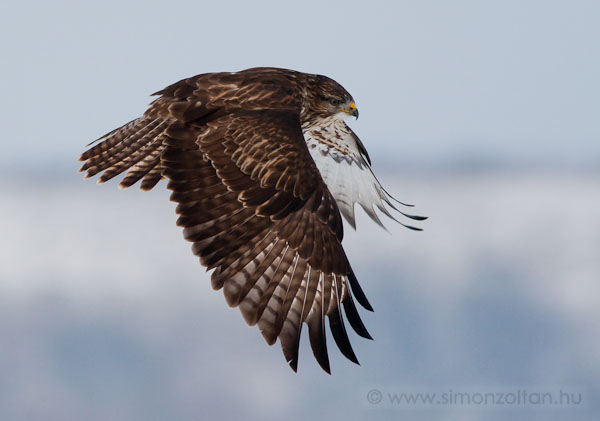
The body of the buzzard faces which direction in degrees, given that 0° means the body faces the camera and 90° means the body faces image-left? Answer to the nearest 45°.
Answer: approximately 270°
